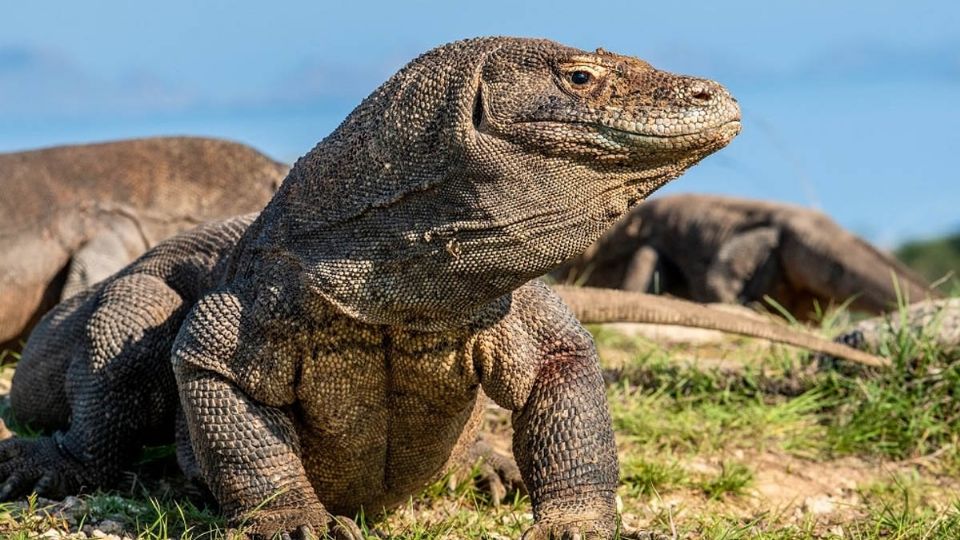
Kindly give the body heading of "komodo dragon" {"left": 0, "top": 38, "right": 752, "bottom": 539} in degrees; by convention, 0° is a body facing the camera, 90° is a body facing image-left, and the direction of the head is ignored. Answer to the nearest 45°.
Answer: approximately 315°
